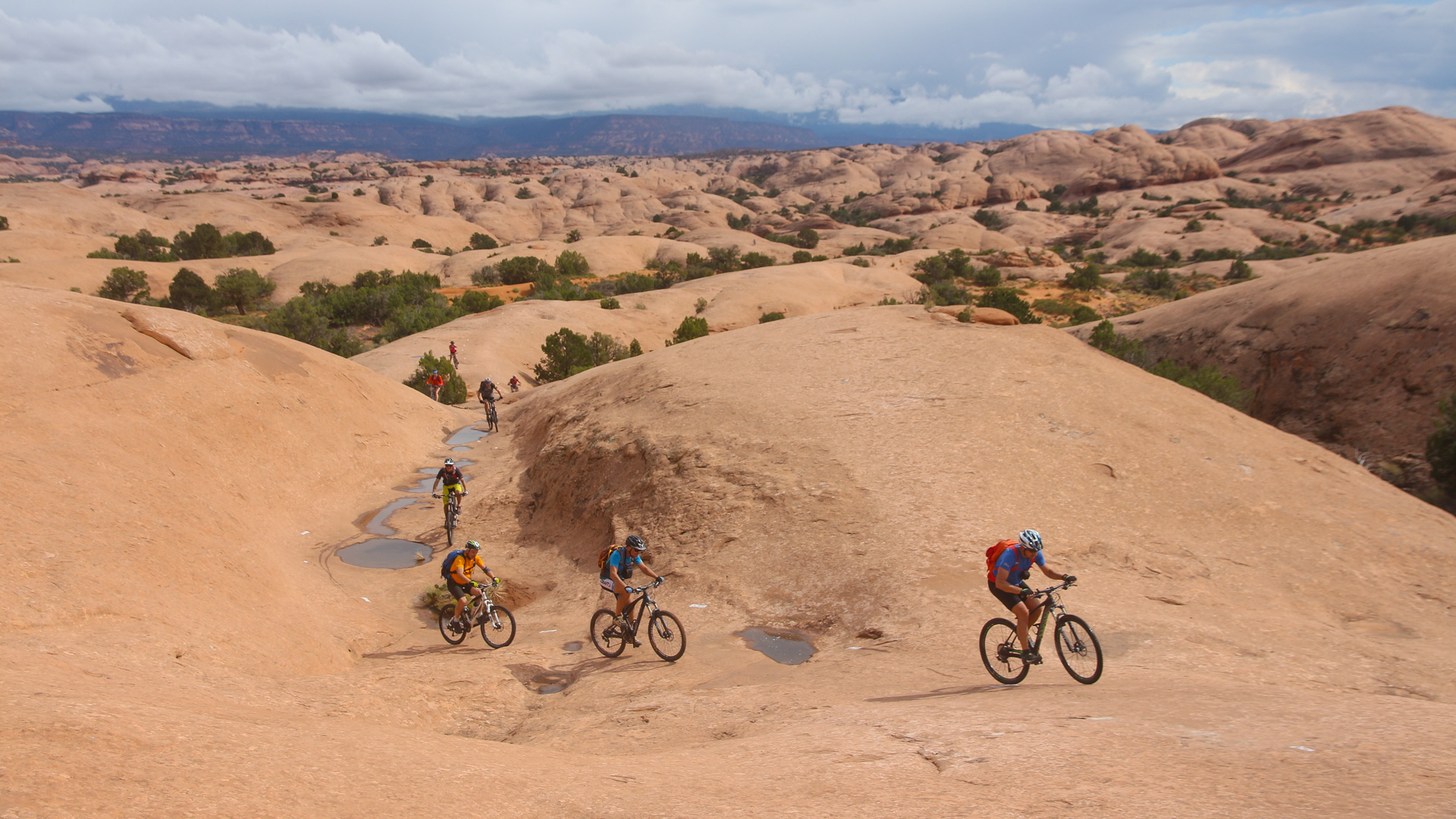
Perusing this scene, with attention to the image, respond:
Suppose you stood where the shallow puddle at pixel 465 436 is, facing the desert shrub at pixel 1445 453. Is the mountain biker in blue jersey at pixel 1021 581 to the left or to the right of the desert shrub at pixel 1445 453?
right

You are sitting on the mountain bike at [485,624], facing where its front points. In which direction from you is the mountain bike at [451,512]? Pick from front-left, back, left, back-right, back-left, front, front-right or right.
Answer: back-left

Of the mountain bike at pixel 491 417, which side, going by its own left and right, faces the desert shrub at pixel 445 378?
back

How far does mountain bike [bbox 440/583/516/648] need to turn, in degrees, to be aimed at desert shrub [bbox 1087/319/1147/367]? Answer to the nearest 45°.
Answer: approximately 90° to its left

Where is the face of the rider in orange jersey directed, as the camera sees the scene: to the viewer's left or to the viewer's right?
to the viewer's right

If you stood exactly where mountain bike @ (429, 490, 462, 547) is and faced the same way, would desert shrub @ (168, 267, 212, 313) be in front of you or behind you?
behind

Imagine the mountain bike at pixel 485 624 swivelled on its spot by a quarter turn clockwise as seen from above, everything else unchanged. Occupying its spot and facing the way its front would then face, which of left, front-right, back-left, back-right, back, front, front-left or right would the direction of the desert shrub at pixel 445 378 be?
back-right

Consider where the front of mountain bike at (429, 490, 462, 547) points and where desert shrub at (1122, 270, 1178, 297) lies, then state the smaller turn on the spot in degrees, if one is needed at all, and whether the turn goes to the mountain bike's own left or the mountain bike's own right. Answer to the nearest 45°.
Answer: approximately 135° to the mountain bike's own left
